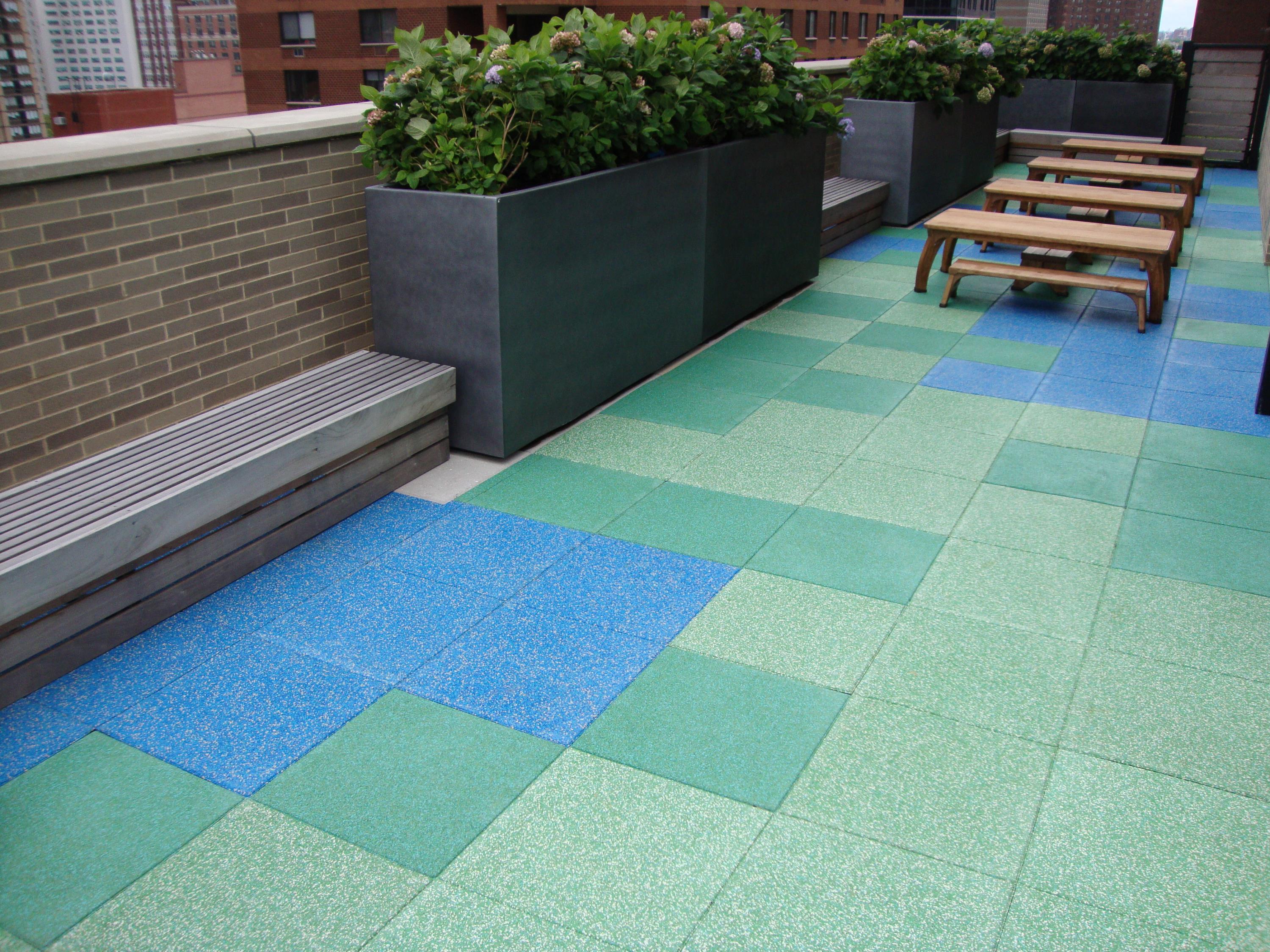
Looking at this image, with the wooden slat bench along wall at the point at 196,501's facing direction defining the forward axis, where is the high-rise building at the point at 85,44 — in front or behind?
behind

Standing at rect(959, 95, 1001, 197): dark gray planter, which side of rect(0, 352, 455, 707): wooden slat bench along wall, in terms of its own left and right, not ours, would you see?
left

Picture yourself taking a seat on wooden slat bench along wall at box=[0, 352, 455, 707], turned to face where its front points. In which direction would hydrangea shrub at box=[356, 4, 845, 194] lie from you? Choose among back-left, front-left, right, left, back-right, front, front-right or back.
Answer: left

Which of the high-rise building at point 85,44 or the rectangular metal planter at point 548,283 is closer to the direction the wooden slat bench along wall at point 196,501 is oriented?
the rectangular metal planter

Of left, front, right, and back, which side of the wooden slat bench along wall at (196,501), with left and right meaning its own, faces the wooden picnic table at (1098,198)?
left

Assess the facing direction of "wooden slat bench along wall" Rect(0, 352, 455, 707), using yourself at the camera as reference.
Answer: facing the viewer and to the right of the viewer

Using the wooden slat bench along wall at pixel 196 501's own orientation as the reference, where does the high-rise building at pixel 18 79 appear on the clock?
The high-rise building is roughly at 7 o'clock from the wooden slat bench along wall.

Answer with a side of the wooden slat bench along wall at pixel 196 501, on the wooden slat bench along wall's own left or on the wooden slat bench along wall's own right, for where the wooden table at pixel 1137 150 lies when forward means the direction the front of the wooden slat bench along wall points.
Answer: on the wooden slat bench along wall's own left

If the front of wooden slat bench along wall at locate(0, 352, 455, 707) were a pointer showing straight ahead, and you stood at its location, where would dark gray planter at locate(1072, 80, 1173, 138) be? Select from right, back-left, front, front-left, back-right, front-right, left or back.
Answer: left
